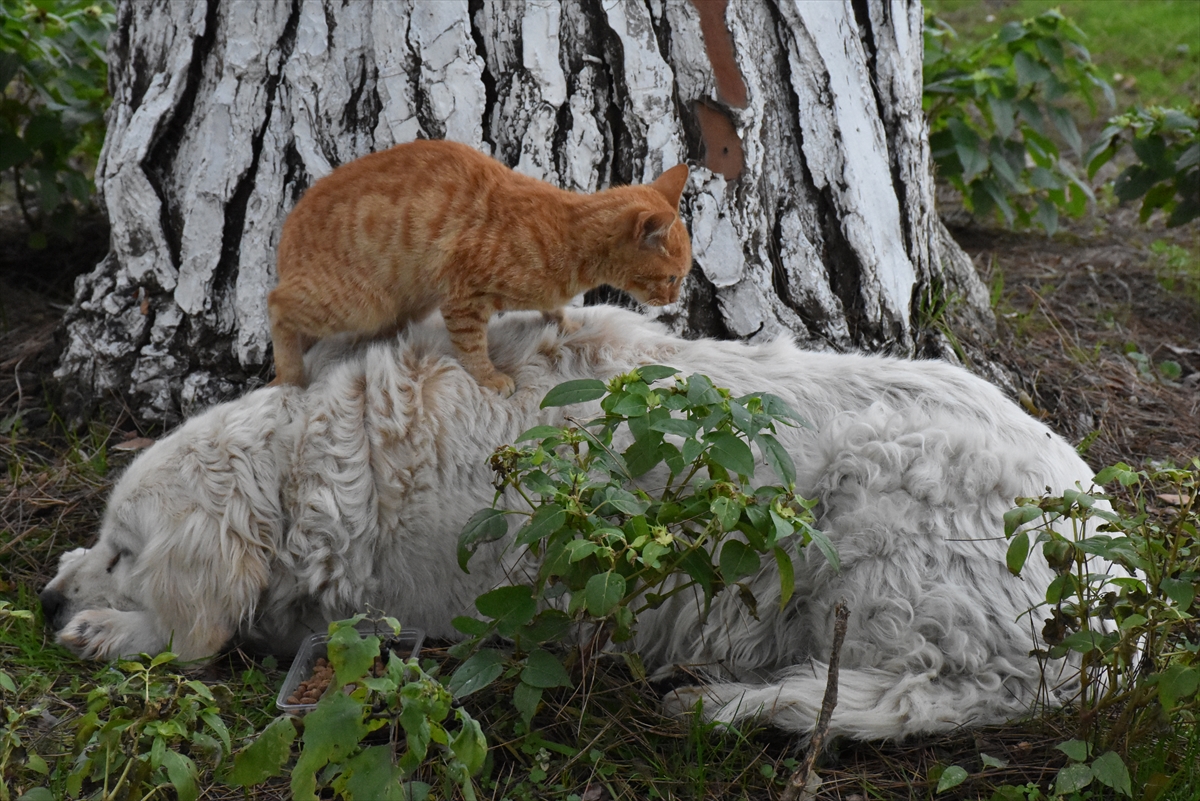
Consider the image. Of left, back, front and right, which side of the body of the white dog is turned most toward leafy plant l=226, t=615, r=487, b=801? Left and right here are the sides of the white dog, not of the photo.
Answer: left

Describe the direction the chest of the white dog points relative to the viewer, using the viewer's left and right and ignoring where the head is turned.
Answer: facing to the left of the viewer

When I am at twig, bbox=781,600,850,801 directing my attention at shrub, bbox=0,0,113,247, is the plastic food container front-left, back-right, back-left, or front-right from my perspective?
front-left

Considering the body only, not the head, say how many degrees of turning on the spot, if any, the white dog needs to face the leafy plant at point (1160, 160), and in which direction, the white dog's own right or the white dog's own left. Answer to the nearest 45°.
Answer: approximately 135° to the white dog's own right

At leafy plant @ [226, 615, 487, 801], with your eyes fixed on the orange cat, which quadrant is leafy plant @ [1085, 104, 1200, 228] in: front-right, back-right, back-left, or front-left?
front-right

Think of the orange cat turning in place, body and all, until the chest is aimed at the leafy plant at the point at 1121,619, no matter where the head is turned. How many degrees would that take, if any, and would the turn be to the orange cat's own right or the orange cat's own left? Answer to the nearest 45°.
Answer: approximately 45° to the orange cat's own right

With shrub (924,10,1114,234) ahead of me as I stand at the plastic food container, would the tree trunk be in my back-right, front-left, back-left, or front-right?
front-left

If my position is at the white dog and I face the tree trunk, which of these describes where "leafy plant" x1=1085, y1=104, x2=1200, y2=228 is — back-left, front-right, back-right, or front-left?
front-right

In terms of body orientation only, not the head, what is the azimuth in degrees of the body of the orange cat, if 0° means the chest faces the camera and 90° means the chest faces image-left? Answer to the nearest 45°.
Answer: approximately 270°

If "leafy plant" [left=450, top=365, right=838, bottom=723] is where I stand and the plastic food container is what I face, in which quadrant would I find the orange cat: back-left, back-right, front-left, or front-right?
front-right

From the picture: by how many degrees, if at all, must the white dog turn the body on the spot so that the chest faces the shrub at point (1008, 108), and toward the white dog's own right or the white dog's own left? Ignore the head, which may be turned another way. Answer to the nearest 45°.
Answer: approximately 135° to the white dog's own right

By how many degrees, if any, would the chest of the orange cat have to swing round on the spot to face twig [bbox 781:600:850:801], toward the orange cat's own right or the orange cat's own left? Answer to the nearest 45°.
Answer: approximately 45° to the orange cat's own right

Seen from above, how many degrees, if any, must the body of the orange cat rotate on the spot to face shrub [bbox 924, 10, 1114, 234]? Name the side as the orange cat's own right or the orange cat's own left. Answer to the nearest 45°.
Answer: approximately 45° to the orange cat's own left
